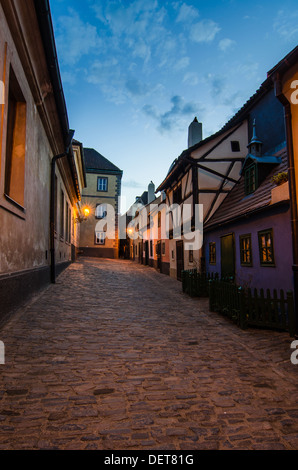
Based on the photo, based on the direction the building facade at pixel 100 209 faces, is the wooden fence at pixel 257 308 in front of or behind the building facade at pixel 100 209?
in front

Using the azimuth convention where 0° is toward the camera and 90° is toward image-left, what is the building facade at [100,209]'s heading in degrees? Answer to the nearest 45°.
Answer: approximately 0°

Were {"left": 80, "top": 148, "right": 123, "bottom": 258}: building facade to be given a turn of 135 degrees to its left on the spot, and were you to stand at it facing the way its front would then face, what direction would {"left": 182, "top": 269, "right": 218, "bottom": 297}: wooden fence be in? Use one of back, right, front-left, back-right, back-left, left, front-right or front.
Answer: back-right

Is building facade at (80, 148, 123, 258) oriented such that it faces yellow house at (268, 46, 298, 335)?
yes
